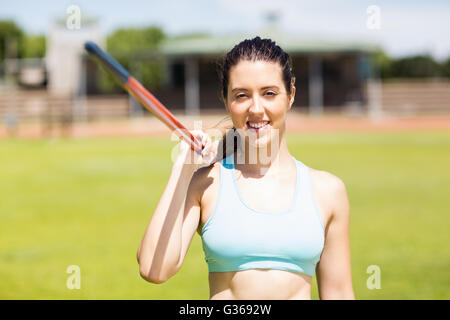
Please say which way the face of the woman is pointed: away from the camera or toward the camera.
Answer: toward the camera

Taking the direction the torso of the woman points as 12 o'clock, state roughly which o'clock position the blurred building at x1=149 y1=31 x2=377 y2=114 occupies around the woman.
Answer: The blurred building is roughly at 6 o'clock from the woman.

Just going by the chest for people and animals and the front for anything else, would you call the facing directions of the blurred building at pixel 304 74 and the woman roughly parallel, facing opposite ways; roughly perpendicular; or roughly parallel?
roughly parallel

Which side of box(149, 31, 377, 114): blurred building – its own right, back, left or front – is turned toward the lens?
front

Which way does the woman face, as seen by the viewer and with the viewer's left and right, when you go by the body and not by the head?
facing the viewer

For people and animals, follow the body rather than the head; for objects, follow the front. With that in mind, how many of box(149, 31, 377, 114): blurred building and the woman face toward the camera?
2

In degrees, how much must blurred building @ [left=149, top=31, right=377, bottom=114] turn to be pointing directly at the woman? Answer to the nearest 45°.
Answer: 0° — it already faces them
